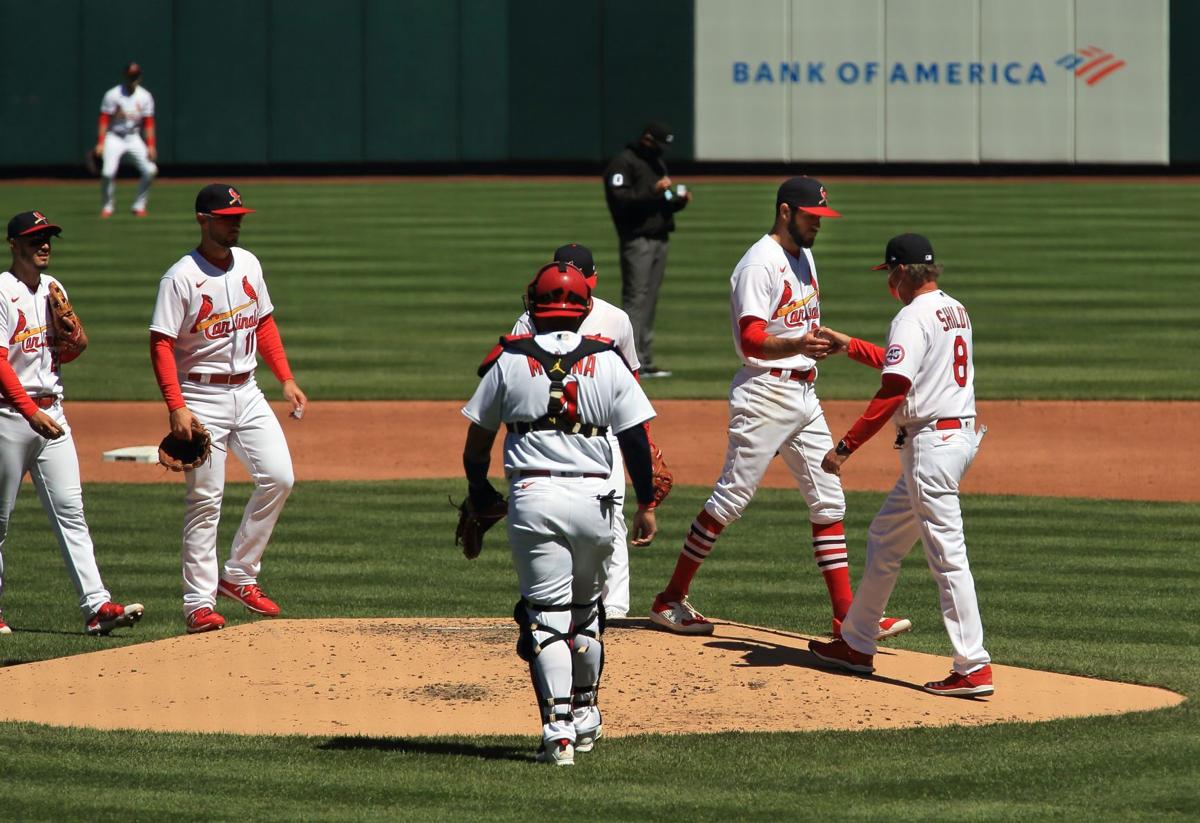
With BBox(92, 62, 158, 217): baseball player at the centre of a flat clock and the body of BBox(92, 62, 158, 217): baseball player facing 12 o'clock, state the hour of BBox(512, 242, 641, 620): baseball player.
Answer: BBox(512, 242, 641, 620): baseball player is roughly at 12 o'clock from BBox(92, 62, 158, 217): baseball player.

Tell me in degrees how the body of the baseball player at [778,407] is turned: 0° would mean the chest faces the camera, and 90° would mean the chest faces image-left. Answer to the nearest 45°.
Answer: approximately 315°

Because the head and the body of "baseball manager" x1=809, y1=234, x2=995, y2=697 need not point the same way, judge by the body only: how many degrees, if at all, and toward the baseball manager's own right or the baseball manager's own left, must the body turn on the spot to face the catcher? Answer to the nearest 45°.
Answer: approximately 90° to the baseball manager's own left

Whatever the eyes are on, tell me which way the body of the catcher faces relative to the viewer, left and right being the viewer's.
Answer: facing away from the viewer

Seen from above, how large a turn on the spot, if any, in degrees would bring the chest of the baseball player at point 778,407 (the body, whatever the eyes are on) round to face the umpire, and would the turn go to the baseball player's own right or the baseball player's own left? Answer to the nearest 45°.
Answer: approximately 135° to the baseball player's own left

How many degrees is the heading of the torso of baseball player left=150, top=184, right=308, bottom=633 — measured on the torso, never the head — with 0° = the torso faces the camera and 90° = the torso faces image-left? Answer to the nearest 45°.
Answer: approximately 315°

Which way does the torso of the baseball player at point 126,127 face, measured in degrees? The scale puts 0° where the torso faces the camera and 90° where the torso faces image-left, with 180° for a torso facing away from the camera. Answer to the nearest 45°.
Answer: approximately 0°

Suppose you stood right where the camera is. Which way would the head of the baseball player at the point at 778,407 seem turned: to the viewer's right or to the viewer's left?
to the viewer's right

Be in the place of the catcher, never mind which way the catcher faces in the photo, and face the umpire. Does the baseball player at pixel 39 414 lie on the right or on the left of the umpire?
left
